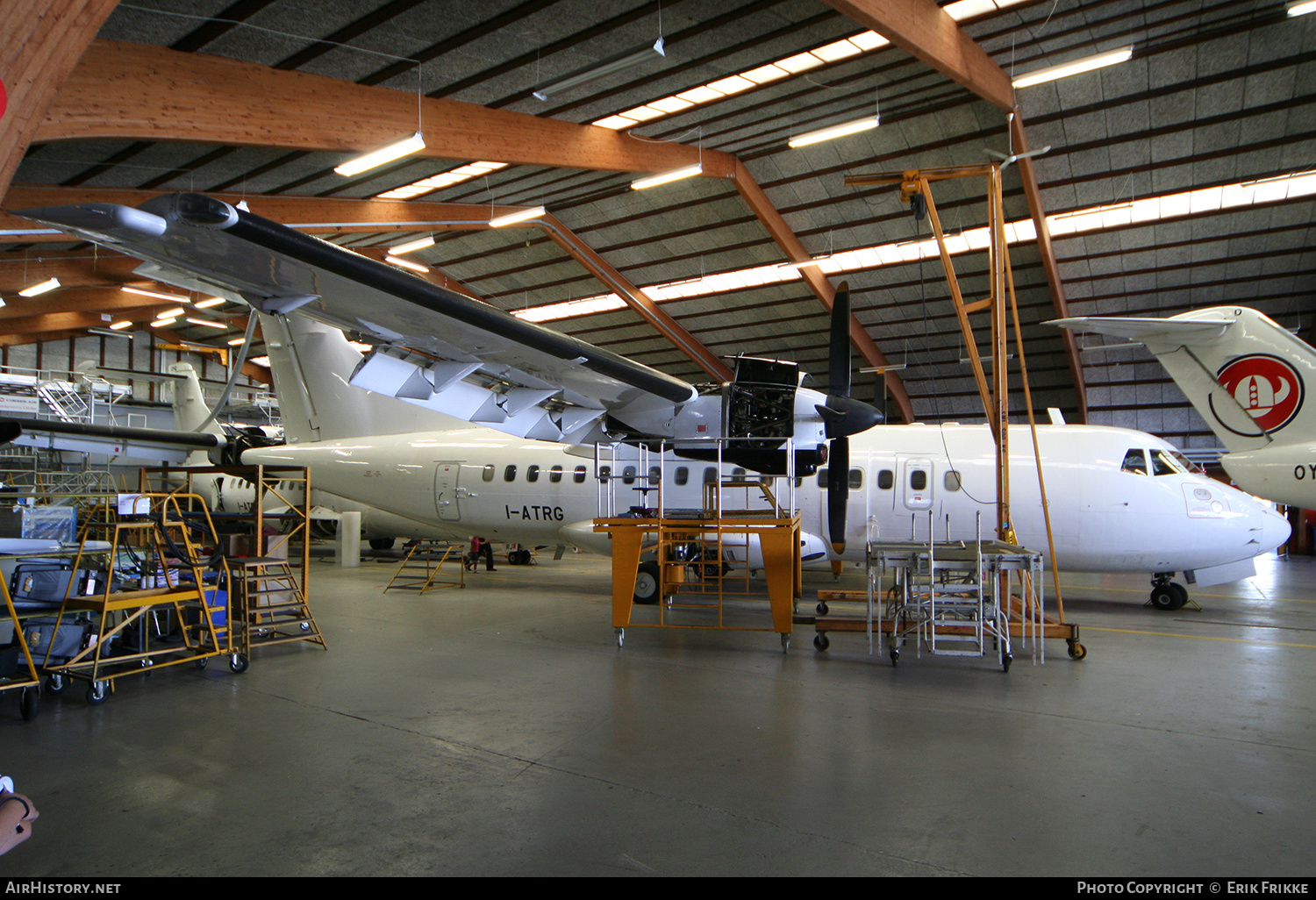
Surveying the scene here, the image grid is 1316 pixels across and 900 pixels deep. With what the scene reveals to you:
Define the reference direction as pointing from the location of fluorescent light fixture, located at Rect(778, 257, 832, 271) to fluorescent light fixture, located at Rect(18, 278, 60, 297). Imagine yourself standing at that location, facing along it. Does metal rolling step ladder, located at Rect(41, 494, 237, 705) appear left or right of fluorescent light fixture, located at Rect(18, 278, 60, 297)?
left

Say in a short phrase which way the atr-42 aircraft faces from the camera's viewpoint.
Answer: facing the viewer and to the right of the viewer

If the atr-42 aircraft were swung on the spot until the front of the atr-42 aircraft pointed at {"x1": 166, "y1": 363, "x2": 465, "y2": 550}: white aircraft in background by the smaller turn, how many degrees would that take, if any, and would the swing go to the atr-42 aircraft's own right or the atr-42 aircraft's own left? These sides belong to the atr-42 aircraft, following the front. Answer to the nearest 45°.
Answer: approximately 180°

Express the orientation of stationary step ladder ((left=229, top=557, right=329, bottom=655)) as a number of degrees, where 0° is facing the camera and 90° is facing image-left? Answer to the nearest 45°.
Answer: approximately 315°

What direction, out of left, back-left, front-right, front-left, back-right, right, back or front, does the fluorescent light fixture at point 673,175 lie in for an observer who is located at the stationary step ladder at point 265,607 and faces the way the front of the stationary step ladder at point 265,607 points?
left

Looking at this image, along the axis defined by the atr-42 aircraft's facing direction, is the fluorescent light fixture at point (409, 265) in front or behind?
behind

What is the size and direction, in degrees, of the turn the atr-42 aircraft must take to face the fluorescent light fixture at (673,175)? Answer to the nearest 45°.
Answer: approximately 135° to its left
